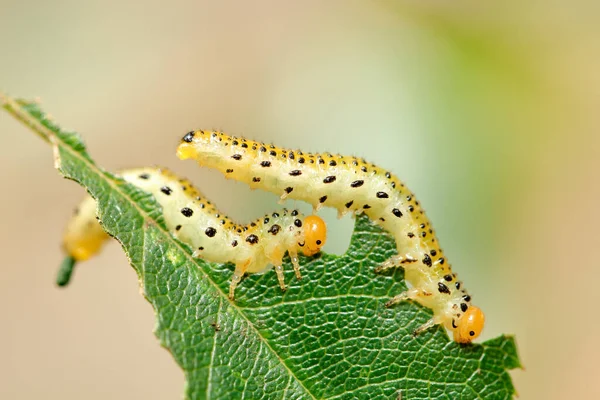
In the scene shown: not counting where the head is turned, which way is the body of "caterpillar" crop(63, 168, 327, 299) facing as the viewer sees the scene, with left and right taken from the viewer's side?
facing to the right of the viewer

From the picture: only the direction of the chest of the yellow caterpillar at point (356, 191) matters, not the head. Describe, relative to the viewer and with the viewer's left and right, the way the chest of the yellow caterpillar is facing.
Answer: facing to the right of the viewer

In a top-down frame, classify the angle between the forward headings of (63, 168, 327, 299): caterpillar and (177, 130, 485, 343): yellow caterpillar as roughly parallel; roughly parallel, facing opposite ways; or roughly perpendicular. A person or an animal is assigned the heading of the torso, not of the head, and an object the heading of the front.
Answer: roughly parallel
